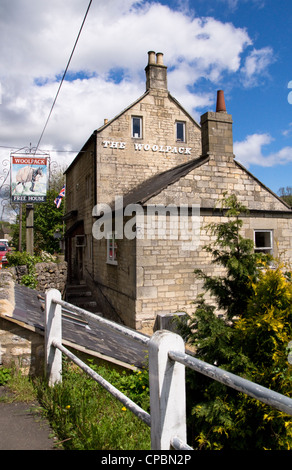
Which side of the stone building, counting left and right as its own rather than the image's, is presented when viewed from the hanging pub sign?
front

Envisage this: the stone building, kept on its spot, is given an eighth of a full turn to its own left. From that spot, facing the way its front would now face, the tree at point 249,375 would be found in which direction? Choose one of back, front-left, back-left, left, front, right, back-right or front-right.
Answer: front-left

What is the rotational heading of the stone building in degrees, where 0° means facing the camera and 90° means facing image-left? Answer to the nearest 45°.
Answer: approximately 90°
